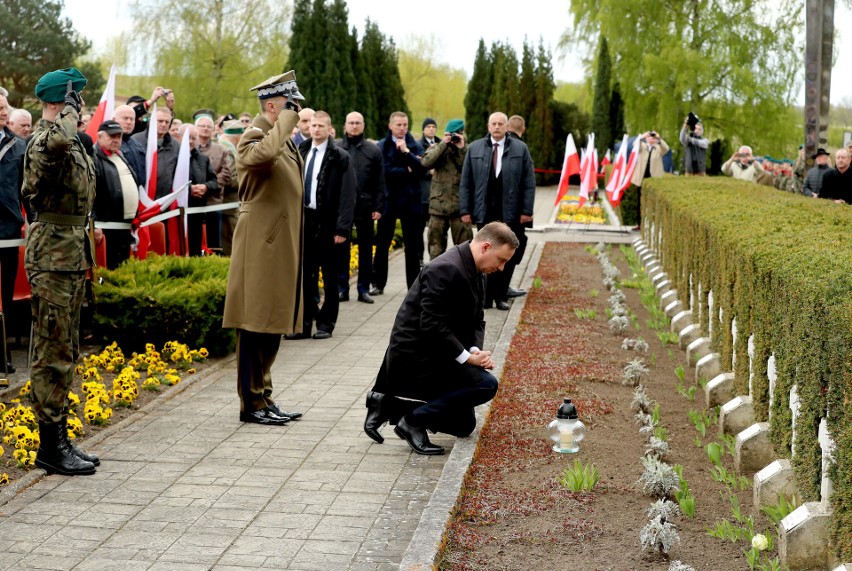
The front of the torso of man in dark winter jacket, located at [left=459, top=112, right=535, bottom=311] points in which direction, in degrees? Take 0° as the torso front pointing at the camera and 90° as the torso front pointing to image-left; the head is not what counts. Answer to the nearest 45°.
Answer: approximately 0°

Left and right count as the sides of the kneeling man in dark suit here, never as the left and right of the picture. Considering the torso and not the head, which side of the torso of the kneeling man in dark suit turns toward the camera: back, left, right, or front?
right

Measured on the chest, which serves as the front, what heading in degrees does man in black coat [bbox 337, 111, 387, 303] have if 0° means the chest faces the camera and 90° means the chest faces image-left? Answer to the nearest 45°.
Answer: approximately 0°

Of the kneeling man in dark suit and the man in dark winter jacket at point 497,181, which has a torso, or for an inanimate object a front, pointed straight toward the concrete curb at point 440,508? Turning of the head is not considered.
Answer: the man in dark winter jacket

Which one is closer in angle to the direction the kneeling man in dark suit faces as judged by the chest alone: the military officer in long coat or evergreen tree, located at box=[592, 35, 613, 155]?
the evergreen tree

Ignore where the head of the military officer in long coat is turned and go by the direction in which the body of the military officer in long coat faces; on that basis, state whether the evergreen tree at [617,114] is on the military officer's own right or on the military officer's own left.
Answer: on the military officer's own left

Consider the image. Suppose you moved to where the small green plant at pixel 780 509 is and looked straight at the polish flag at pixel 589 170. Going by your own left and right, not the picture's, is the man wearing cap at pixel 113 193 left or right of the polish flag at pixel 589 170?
left

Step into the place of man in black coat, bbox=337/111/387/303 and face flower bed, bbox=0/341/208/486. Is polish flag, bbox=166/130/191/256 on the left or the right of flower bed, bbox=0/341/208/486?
right

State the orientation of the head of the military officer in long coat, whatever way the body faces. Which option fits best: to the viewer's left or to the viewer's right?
to the viewer's right

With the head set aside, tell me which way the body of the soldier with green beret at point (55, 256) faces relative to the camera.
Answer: to the viewer's right

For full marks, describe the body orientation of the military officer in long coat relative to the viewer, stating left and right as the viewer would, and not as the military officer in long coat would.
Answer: facing to the right of the viewer

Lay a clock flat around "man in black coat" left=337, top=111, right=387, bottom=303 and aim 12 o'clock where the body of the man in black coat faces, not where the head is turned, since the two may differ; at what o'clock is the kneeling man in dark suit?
The kneeling man in dark suit is roughly at 12 o'clock from the man in black coat.

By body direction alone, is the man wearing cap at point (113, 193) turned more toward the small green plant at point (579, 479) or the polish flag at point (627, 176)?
the small green plant

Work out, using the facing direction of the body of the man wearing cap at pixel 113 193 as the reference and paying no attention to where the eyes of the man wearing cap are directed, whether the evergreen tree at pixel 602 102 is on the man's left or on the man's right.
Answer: on the man's left

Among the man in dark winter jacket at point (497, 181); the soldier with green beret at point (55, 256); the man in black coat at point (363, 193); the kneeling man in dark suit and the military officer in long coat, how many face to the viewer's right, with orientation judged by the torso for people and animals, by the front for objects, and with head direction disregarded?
3

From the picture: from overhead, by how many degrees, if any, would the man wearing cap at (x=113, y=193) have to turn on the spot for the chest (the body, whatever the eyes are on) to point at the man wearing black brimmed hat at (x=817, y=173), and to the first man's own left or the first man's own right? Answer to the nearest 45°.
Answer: approximately 90° to the first man's own left
